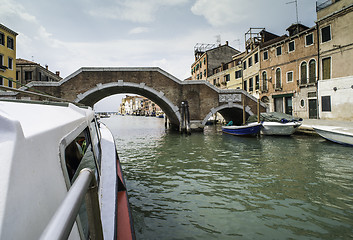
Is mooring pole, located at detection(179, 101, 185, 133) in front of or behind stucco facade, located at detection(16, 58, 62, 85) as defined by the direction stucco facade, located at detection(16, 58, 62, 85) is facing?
in front

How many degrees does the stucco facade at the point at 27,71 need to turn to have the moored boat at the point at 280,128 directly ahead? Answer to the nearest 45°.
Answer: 0° — it already faces it

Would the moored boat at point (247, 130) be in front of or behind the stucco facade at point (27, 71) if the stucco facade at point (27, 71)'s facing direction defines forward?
in front

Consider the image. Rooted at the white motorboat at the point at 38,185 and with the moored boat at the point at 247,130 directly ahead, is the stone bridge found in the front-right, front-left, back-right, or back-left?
front-left

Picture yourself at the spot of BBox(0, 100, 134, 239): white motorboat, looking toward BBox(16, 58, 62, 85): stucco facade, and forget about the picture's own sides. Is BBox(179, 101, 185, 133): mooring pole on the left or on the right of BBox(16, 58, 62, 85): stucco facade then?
right

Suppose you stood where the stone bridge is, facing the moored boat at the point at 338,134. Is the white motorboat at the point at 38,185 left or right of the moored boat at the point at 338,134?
right

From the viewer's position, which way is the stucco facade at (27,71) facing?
facing the viewer and to the right of the viewer

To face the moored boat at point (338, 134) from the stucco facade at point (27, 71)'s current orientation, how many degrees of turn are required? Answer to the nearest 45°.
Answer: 0° — it already faces it

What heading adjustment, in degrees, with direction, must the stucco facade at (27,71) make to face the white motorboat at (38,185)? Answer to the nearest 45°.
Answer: approximately 45° to its right

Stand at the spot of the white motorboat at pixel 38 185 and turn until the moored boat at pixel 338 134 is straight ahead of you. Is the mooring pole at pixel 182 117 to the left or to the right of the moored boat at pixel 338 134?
left
